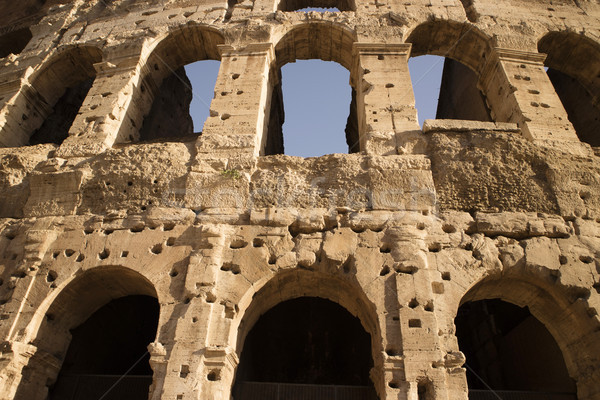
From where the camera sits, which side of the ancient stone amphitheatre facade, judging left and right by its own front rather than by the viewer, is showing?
front
